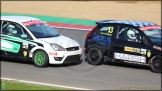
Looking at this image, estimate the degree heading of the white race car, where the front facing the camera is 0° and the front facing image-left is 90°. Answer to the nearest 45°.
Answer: approximately 315°
